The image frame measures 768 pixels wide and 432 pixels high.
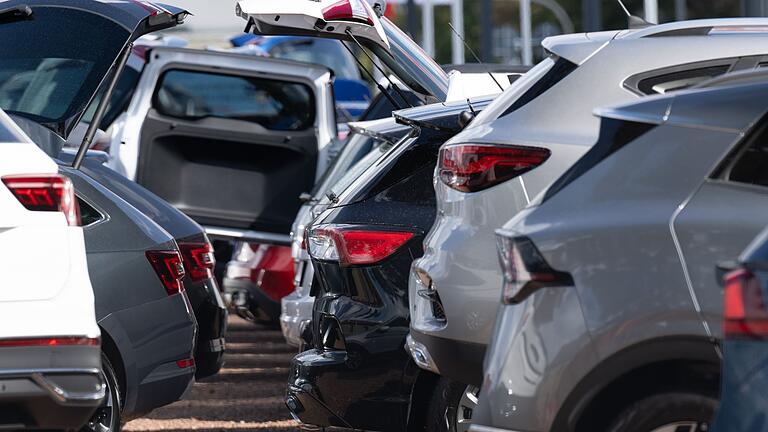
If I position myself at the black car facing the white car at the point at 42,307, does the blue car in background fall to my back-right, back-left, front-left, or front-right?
back-right

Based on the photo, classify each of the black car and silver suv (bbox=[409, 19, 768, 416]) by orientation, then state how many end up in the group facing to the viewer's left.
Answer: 0

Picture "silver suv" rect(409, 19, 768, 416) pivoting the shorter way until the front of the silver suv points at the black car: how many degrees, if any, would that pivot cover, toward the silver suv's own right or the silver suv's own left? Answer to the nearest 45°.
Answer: approximately 90° to the silver suv's own left

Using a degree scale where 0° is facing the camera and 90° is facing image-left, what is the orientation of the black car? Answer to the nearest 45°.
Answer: approximately 225°

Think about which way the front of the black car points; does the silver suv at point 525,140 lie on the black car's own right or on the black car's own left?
on the black car's own right

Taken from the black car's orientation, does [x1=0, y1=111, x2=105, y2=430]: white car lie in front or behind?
behind

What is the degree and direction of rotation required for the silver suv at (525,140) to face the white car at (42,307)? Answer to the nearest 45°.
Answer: approximately 135° to its left

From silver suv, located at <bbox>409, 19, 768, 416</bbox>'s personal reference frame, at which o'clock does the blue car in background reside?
The blue car in background is roughly at 10 o'clock from the silver suv.

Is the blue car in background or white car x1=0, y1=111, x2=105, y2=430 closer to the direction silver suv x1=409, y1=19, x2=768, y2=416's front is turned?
the blue car in background

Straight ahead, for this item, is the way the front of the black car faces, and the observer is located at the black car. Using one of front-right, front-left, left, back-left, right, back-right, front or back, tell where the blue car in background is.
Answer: front-left

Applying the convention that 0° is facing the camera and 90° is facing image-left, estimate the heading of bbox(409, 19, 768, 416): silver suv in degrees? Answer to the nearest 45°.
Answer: approximately 225°
